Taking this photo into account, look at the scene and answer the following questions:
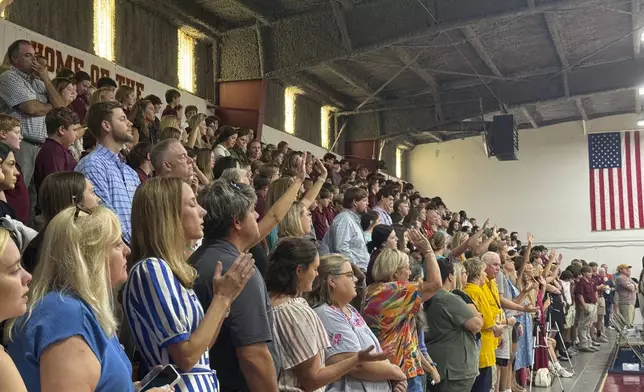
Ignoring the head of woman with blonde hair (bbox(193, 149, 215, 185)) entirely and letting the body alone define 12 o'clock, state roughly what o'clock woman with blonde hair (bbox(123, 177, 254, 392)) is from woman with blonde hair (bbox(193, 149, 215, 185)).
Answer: woman with blonde hair (bbox(123, 177, 254, 392)) is roughly at 3 o'clock from woman with blonde hair (bbox(193, 149, 215, 185)).

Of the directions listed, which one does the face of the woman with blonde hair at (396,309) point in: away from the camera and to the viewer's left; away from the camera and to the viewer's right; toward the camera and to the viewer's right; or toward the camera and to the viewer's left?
away from the camera and to the viewer's right

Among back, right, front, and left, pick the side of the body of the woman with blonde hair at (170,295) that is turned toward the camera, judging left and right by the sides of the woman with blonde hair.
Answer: right

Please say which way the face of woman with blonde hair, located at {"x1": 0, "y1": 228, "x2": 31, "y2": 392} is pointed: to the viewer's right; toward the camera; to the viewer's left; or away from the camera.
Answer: to the viewer's right

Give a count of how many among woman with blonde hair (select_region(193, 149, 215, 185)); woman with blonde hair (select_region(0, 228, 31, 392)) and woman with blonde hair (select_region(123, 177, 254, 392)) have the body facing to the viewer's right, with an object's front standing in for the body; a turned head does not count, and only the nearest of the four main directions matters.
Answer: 3

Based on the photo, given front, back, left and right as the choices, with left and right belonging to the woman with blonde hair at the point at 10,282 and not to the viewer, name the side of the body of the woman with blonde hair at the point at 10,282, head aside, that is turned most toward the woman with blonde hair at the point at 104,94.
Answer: left

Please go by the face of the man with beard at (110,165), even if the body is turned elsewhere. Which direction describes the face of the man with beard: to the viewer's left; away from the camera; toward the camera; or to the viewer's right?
to the viewer's right

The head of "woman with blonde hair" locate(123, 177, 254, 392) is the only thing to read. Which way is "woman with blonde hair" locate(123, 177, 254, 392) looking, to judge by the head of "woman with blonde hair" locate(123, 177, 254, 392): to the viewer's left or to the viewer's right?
to the viewer's right

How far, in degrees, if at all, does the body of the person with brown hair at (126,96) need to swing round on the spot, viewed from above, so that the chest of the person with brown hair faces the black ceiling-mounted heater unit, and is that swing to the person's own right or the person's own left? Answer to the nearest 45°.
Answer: approximately 45° to the person's own left

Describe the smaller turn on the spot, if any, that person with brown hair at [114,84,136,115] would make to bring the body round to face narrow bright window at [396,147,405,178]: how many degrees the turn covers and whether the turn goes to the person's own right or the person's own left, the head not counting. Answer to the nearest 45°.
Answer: approximately 45° to the person's own left

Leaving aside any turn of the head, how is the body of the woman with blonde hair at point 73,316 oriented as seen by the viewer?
to the viewer's right

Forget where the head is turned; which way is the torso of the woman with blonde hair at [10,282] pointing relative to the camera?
to the viewer's right

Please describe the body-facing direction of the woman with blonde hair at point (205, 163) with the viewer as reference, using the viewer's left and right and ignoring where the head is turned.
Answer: facing to the right of the viewer
